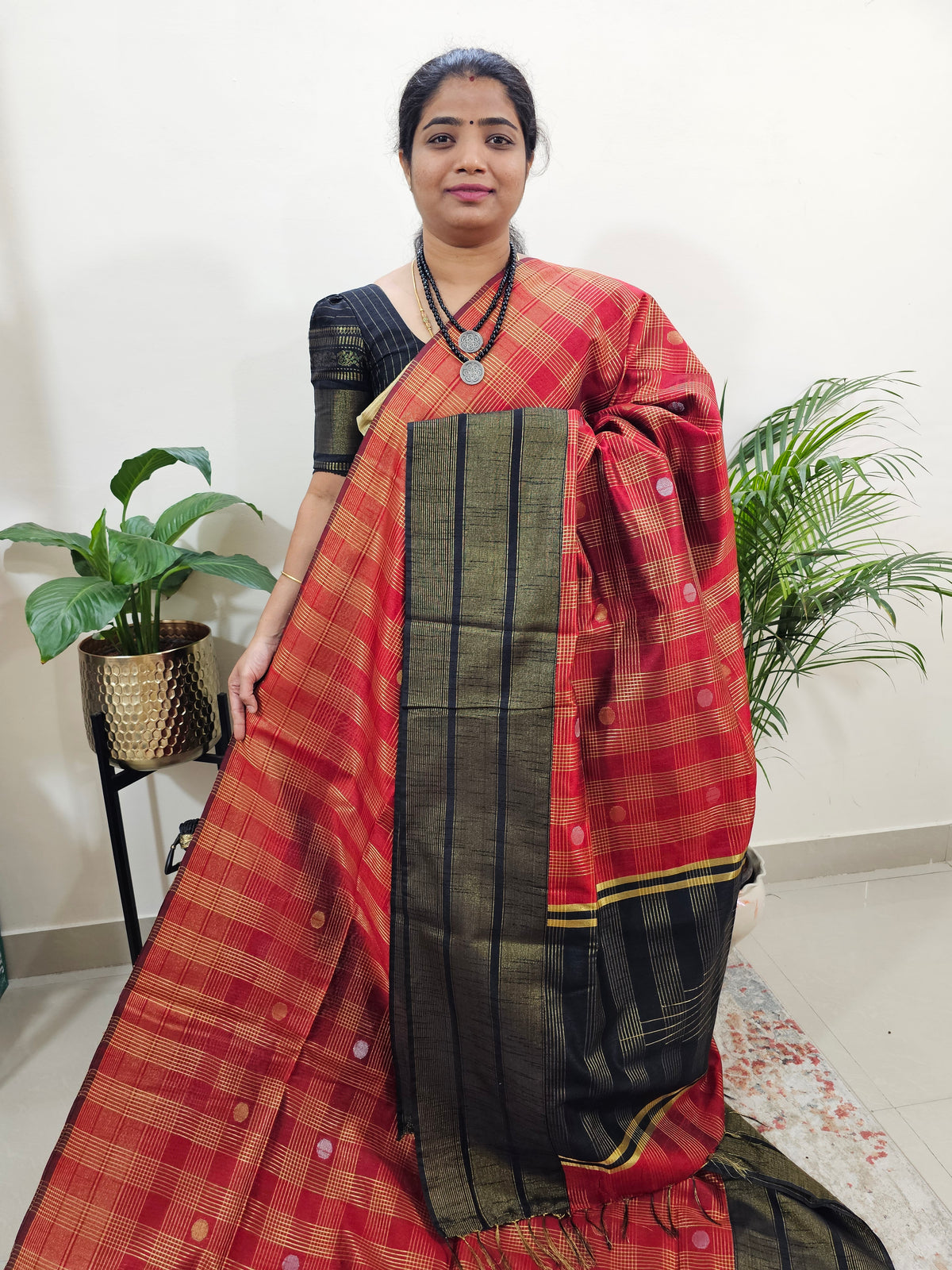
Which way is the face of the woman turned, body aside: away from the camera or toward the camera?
toward the camera

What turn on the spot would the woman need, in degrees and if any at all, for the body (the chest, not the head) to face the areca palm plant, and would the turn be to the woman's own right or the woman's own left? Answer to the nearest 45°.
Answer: approximately 135° to the woman's own left

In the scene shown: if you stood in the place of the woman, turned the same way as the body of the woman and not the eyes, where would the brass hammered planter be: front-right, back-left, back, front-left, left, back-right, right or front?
back-right

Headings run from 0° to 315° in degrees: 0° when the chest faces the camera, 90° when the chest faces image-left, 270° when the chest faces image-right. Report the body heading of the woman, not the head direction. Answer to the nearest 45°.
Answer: approximately 0°

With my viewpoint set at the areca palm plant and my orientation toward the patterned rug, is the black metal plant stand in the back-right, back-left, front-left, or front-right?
front-right

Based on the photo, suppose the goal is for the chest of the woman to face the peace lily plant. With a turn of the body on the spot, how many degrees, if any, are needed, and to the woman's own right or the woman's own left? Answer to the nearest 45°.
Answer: approximately 135° to the woman's own right

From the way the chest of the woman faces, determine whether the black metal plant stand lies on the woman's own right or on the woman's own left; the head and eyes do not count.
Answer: on the woman's own right
